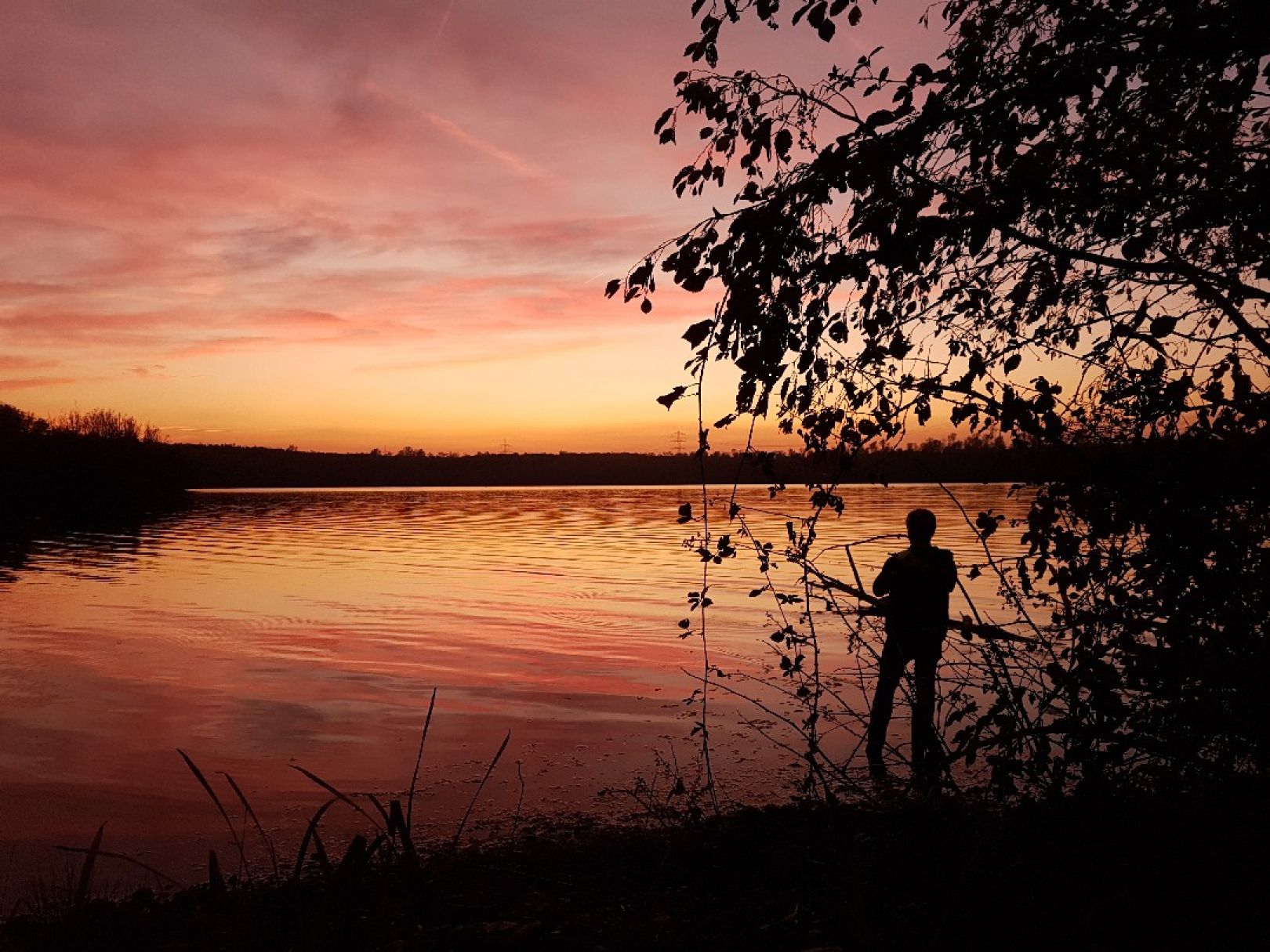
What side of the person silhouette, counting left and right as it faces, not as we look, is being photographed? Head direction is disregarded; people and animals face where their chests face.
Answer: back
